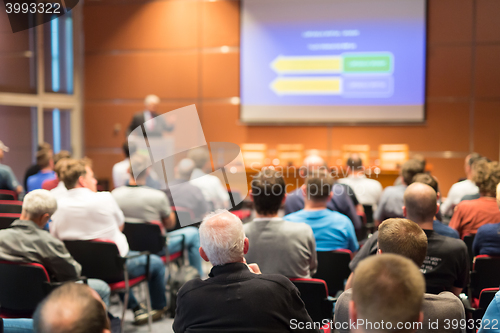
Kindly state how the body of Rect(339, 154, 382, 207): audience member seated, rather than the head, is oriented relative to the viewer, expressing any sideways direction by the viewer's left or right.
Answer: facing away from the viewer

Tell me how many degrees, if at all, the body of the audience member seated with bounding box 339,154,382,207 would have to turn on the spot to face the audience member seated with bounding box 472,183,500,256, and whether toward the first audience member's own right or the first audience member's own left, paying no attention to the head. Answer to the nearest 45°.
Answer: approximately 180°

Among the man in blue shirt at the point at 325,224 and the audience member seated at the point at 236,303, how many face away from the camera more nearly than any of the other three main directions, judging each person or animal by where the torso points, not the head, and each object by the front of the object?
2

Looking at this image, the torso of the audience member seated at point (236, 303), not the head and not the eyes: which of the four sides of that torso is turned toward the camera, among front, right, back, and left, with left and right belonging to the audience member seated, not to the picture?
back

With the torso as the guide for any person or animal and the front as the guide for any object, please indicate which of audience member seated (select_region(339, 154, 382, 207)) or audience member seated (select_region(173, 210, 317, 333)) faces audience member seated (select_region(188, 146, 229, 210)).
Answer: audience member seated (select_region(173, 210, 317, 333))

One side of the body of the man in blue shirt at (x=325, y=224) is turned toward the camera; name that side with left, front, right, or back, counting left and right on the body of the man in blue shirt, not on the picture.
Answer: back

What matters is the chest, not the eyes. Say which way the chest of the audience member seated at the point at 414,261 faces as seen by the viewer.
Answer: away from the camera

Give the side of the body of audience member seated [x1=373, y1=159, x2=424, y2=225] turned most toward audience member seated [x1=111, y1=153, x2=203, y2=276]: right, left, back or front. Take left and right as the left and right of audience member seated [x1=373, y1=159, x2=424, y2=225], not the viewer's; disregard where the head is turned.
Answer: left

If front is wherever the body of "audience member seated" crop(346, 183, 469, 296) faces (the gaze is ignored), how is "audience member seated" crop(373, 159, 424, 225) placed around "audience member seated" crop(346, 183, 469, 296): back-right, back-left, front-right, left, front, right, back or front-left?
front

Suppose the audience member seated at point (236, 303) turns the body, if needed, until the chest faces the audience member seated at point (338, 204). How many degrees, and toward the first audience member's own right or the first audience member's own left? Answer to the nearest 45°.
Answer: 0° — they already face them

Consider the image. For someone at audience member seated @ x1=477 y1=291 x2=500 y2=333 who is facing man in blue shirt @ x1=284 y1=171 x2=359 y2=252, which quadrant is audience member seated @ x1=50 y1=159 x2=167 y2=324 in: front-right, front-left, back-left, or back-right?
front-left

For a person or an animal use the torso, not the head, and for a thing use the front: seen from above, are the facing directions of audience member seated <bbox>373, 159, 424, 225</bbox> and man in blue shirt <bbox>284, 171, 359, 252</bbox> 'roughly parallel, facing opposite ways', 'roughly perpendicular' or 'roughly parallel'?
roughly parallel

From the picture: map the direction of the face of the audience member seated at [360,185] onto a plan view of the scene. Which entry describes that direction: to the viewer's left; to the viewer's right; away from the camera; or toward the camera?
away from the camera

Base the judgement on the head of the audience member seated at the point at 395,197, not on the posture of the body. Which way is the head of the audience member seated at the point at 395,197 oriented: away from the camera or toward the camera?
away from the camera

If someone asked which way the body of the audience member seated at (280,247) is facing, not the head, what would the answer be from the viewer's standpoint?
away from the camera

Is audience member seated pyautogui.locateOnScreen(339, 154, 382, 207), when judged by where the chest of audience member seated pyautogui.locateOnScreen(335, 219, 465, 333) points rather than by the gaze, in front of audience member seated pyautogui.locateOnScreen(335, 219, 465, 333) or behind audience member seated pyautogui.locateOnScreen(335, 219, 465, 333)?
in front

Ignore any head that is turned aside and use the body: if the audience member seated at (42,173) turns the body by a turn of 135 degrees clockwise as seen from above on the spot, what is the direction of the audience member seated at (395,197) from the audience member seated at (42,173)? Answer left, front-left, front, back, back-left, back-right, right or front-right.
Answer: front-left

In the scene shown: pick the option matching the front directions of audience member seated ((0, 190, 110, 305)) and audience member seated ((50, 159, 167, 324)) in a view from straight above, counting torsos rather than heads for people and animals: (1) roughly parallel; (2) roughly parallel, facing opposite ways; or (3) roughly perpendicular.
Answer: roughly parallel

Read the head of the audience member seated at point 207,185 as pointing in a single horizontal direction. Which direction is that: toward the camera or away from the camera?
away from the camera
